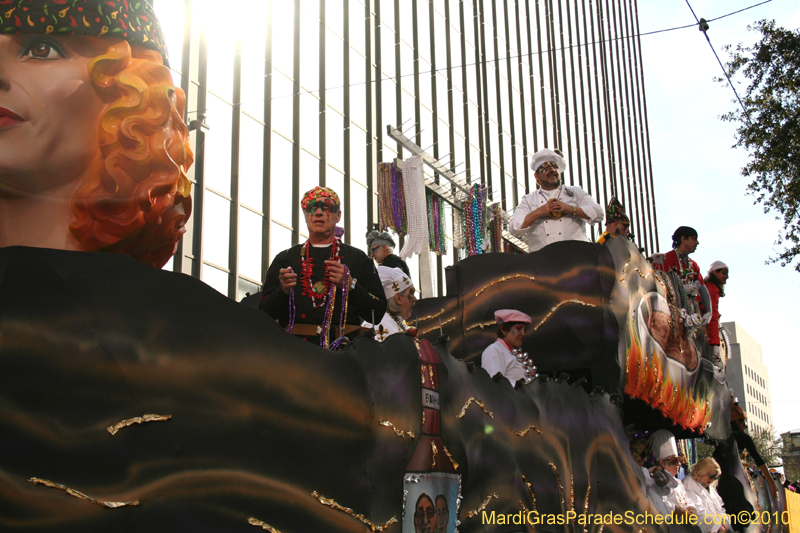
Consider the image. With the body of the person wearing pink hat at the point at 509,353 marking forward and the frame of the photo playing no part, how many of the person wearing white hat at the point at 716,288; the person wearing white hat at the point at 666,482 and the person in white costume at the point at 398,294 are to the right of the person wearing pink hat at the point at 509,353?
1

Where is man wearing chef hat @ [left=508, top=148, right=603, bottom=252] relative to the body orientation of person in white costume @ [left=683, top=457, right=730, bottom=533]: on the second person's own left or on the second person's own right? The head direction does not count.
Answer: on the second person's own right

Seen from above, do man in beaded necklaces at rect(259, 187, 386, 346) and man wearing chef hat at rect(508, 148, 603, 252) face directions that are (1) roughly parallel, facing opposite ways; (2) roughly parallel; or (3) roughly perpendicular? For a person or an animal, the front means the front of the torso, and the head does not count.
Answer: roughly parallel

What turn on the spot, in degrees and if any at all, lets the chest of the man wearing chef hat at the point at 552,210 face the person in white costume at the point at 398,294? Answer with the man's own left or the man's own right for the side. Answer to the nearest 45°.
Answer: approximately 45° to the man's own right

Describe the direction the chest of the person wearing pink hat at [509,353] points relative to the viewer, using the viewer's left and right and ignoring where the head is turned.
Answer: facing the viewer and to the right of the viewer

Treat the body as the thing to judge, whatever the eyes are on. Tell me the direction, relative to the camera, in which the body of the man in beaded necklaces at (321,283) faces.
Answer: toward the camera

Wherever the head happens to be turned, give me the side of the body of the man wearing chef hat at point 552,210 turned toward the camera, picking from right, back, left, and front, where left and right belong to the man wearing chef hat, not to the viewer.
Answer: front

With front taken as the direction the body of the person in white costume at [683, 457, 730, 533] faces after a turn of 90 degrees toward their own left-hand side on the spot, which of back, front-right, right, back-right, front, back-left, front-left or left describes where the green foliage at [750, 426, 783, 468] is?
front-left

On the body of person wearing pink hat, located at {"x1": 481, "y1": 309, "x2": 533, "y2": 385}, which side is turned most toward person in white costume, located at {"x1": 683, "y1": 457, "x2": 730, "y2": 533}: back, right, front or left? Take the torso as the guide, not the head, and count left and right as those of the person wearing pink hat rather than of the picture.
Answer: left

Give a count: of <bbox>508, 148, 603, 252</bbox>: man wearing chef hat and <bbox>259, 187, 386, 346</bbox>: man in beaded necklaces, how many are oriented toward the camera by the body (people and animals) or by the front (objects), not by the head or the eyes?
2
